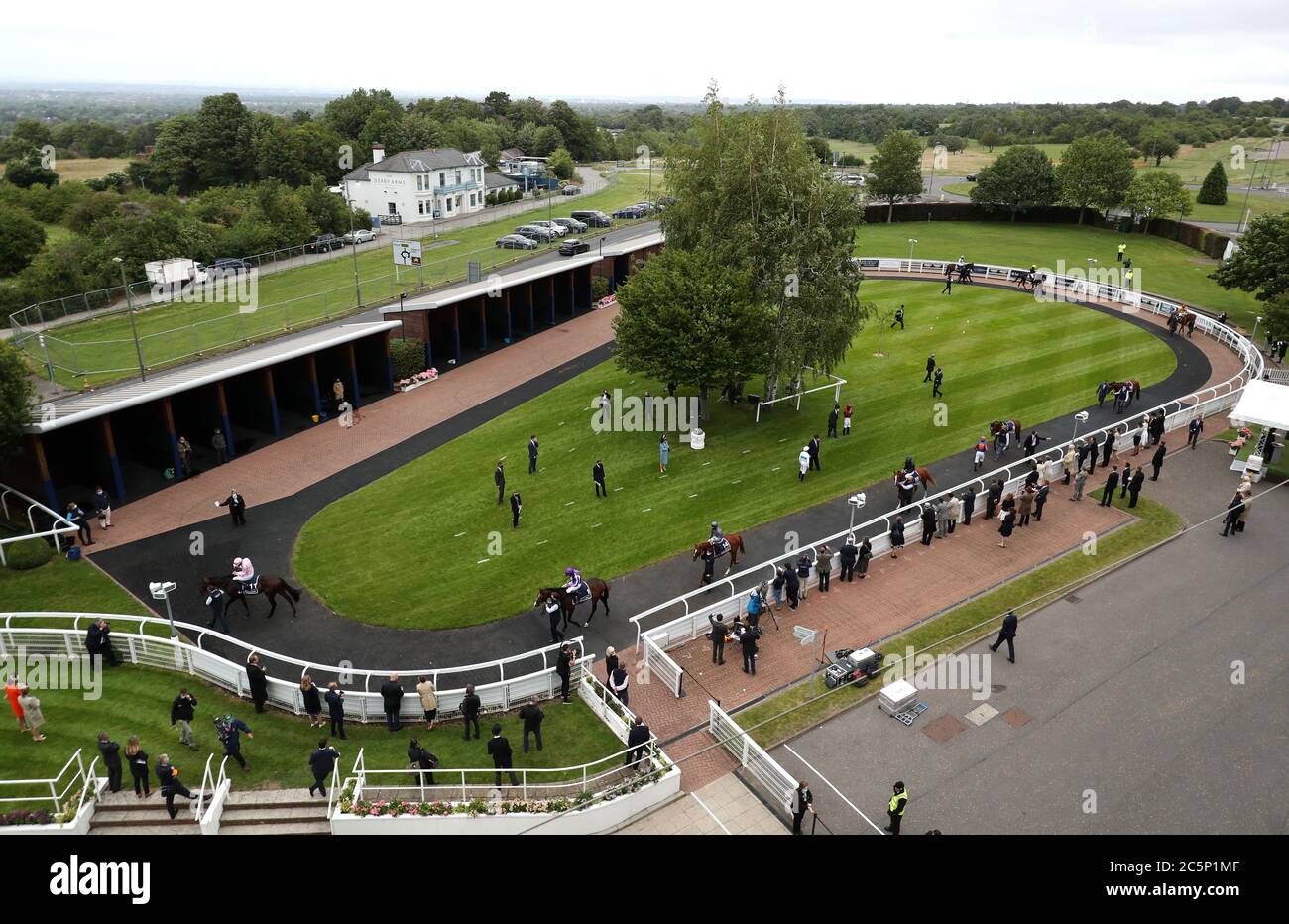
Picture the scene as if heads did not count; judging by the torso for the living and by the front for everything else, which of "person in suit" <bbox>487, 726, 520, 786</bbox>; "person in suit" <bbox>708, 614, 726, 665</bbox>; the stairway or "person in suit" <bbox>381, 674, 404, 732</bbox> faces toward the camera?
the stairway

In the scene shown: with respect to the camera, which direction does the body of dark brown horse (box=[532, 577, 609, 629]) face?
to the viewer's left

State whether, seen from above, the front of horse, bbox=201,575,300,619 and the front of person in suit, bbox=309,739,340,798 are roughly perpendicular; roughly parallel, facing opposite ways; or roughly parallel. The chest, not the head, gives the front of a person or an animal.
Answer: roughly perpendicular

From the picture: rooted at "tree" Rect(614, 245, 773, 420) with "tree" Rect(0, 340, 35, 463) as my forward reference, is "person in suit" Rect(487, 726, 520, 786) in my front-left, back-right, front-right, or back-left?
front-left

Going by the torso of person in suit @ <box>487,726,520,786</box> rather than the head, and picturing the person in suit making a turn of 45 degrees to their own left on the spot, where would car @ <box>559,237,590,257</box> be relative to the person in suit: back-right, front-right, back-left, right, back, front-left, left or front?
front-right

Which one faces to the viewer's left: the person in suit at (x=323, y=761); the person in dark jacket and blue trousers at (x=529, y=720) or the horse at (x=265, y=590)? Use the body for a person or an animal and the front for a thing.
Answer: the horse

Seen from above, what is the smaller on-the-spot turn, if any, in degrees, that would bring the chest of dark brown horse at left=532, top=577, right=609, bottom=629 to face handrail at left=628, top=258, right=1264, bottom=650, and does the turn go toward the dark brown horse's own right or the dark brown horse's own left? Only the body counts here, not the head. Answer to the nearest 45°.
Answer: approximately 135° to the dark brown horse's own right

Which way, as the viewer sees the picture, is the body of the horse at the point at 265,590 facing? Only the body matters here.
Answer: to the viewer's left

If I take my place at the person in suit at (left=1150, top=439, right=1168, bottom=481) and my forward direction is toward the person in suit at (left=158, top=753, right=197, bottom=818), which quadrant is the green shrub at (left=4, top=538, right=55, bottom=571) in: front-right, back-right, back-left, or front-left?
front-right

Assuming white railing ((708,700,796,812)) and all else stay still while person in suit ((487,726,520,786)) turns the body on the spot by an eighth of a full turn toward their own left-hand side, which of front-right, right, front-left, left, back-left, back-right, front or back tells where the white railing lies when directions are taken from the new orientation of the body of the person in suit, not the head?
back-right

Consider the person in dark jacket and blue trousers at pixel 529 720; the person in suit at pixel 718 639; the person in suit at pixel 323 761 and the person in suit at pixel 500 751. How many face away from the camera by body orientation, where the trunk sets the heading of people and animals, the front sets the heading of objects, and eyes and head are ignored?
4

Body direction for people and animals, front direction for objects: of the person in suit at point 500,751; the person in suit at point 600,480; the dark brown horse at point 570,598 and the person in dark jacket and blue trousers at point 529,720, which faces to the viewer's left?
the dark brown horse

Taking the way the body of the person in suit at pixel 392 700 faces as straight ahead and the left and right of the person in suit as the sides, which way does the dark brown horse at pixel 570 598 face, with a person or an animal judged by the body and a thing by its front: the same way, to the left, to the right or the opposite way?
to the left

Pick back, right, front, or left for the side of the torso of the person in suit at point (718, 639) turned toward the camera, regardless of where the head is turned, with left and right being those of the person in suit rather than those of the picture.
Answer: back

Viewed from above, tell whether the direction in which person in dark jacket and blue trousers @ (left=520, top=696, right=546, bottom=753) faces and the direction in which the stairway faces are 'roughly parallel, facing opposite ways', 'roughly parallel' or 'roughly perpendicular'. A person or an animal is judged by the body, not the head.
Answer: roughly parallel, facing opposite ways
